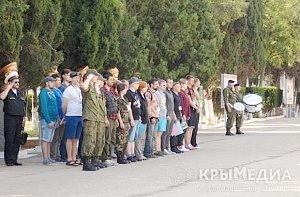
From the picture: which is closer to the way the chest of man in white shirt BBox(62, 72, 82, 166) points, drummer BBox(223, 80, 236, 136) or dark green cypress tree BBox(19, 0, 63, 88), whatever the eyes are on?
the drummer

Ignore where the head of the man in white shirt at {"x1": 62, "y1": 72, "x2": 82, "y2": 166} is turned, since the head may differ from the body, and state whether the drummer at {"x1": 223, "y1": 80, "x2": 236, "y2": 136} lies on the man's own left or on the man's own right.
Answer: on the man's own left

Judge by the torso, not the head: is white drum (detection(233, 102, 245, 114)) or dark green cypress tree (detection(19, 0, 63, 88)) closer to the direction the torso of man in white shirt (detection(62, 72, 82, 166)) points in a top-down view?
the white drum

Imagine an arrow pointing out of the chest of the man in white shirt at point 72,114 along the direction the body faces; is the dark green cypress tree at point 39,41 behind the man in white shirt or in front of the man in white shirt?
behind

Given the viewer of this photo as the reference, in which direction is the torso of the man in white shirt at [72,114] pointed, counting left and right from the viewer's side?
facing the viewer and to the right of the viewer
